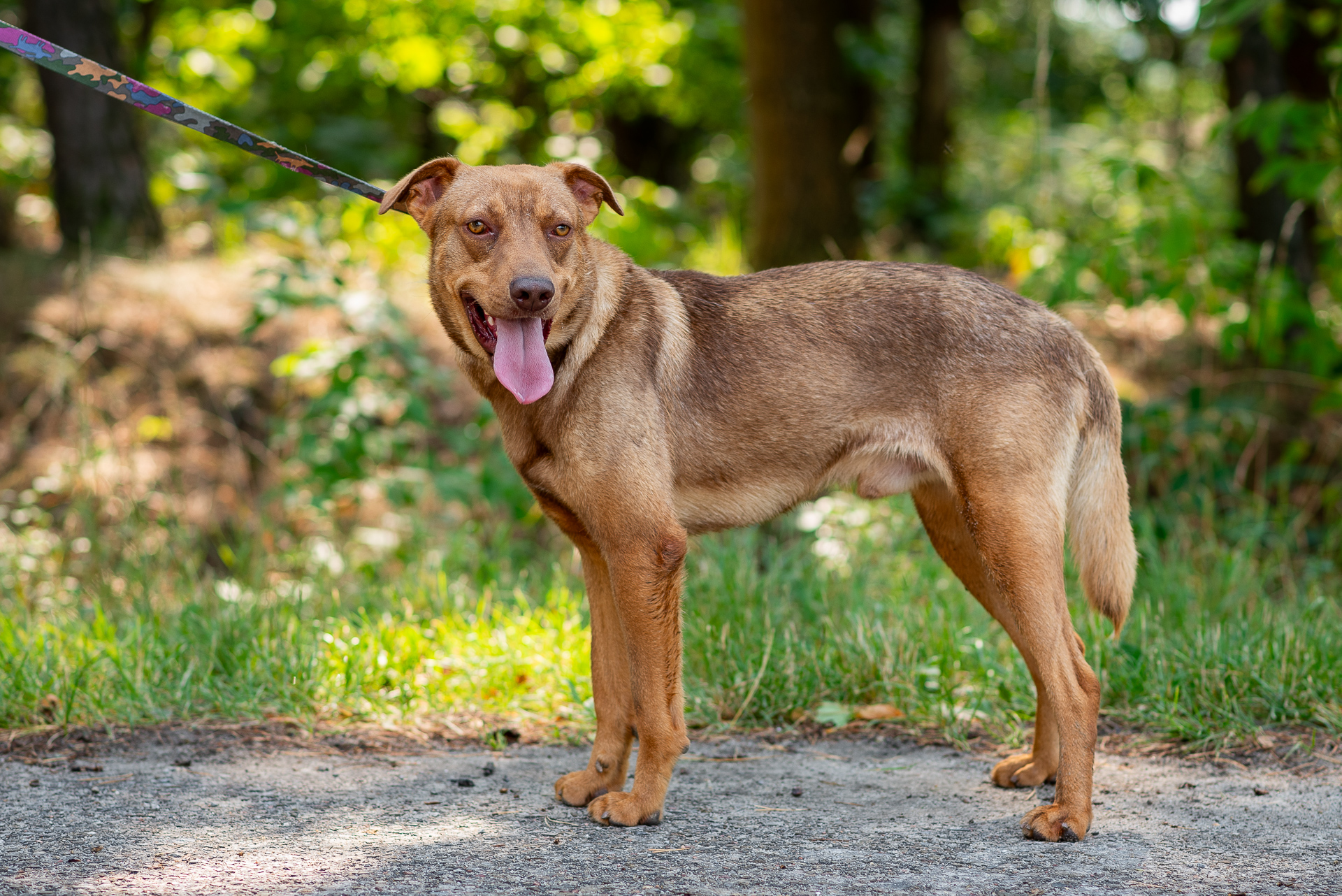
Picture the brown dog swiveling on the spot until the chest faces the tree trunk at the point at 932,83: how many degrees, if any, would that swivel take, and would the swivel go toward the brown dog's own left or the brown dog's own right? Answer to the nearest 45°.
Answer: approximately 90° to the brown dog's own right

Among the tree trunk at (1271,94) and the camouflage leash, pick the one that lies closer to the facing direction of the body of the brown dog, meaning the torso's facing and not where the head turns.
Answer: the camouflage leash

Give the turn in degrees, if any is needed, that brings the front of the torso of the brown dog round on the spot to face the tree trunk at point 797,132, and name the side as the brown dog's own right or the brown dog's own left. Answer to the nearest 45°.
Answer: approximately 90° to the brown dog's own right

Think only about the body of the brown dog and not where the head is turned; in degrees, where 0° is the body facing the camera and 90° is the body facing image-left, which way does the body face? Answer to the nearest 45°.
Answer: approximately 90°

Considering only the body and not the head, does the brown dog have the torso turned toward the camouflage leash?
yes

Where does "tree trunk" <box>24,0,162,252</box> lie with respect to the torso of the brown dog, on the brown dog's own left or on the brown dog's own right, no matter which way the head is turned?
on the brown dog's own right

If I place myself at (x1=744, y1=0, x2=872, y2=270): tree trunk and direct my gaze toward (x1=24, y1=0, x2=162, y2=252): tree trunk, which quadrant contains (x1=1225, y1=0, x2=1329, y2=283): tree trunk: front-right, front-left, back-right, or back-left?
back-right

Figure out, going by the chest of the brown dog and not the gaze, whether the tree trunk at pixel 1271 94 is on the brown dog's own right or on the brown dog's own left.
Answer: on the brown dog's own right
